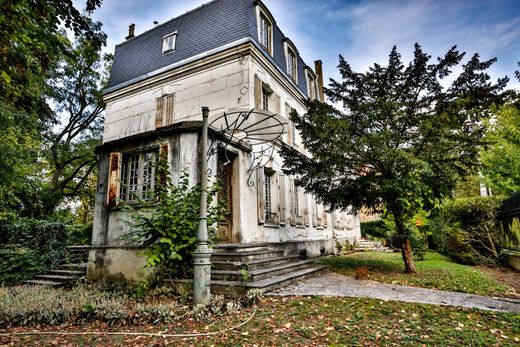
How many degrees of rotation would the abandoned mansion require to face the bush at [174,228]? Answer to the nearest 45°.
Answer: approximately 45° to its right

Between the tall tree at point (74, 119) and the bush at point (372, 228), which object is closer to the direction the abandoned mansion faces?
the bush

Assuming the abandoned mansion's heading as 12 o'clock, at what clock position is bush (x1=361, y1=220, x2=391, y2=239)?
The bush is roughly at 9 o'clock from the abandoned mansion.

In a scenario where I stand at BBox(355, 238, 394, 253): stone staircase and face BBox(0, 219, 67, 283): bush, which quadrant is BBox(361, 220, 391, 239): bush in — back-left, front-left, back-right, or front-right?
back-right

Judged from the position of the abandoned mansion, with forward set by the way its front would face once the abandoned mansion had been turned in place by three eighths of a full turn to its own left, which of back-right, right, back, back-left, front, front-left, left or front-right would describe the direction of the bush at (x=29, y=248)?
left

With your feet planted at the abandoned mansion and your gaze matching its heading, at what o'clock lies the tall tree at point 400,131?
The tall tree is roughly at 12 o'clock from the abandoned mansion.

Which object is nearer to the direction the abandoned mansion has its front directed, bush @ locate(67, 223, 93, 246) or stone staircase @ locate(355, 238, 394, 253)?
the stone staircase

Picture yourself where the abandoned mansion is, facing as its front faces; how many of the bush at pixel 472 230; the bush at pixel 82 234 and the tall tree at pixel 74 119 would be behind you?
2

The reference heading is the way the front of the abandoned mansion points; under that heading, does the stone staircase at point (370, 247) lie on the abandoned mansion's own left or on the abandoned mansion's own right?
on the abandoned mansion's own left

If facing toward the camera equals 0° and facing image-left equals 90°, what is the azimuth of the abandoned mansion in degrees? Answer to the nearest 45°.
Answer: approximately 315°

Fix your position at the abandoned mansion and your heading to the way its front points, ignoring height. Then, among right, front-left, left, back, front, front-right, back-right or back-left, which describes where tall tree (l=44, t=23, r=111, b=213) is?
back

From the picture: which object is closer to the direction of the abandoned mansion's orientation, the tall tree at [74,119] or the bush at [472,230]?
the bush
